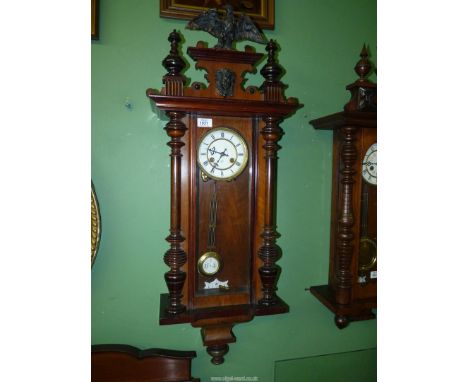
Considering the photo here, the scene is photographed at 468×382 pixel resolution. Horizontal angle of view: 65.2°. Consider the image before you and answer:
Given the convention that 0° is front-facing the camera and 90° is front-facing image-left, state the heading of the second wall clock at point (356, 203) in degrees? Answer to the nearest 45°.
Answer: approximately 315°
